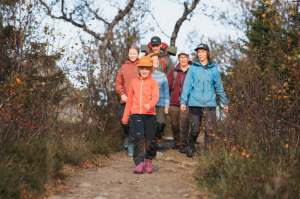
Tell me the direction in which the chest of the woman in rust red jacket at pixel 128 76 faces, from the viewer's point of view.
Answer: toward the camera

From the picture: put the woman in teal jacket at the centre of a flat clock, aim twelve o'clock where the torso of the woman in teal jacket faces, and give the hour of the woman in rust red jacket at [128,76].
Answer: The woman in rust red jacket is roughly at 3 o'clock from the woman in teal jacket.

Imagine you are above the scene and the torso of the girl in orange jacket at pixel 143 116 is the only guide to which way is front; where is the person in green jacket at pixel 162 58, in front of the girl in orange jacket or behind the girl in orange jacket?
behind

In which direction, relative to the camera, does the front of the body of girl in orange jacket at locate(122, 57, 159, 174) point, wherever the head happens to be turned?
toward the camera

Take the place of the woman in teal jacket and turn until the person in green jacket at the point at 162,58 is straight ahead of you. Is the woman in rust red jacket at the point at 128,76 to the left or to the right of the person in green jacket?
left

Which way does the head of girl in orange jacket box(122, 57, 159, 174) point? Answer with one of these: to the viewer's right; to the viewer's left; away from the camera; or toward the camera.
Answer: toward the camera

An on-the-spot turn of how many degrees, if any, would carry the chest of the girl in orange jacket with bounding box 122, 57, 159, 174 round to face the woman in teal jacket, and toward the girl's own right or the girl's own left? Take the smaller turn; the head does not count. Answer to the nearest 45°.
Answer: approximately 135° to the girl's own left

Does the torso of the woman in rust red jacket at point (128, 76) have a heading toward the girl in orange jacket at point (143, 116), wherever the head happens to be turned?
yes

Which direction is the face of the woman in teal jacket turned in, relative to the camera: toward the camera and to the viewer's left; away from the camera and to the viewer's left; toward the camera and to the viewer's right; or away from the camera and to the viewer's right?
toward the camera and to the viewer's left

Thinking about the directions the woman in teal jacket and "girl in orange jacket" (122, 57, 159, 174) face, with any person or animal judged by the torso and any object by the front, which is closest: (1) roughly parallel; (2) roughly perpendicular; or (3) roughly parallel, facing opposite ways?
roughly parallel

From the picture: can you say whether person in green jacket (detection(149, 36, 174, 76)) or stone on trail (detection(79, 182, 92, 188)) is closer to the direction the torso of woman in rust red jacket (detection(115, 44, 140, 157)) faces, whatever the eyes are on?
the stone on trail

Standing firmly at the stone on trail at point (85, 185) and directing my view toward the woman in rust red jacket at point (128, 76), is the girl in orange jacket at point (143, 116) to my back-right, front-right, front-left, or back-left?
front-right

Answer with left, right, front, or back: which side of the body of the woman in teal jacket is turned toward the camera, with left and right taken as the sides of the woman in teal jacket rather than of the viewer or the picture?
front

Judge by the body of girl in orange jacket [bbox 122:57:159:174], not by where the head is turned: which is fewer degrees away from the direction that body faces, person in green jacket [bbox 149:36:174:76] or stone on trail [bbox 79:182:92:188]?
the stone on trail

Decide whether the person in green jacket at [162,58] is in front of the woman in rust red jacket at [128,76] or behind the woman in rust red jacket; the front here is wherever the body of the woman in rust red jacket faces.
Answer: behind

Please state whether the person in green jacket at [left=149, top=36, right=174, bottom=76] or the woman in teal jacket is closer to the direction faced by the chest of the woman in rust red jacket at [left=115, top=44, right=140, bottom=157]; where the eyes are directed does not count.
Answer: the woman in teal jacket

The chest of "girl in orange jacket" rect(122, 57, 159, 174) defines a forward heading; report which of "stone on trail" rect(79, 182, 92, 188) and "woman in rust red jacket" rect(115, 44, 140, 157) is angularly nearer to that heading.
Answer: the stone on trail

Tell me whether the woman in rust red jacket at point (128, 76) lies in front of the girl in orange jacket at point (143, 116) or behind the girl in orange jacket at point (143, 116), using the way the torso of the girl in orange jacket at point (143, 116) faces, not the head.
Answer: behind

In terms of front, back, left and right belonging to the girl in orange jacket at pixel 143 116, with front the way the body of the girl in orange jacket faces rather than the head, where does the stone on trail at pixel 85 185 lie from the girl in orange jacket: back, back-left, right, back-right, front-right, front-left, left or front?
front-right
